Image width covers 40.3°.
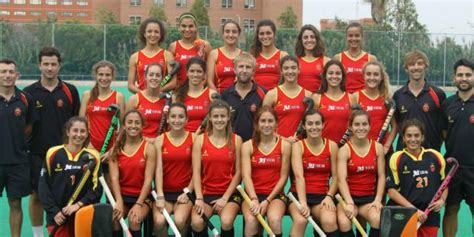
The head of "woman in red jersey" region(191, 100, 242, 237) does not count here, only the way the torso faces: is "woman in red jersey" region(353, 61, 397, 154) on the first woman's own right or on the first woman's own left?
on the first woman's own left

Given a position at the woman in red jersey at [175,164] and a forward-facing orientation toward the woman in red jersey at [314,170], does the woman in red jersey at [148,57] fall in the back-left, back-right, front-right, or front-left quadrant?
back-left

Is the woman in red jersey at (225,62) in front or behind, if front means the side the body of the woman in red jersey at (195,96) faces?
behind

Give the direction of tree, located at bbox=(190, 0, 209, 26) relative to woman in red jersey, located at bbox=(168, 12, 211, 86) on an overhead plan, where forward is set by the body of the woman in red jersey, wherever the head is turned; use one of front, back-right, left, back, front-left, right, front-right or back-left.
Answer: back

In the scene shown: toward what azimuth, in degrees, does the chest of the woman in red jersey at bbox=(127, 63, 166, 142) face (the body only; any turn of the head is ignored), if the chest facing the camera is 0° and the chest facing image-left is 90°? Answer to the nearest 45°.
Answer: approximately 0°

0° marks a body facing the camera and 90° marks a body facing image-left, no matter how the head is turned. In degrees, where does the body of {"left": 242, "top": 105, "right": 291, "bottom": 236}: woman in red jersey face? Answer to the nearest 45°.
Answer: approximately 0°

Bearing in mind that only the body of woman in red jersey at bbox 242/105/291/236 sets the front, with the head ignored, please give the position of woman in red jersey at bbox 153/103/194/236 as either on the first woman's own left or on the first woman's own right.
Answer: on the first woman's own right
